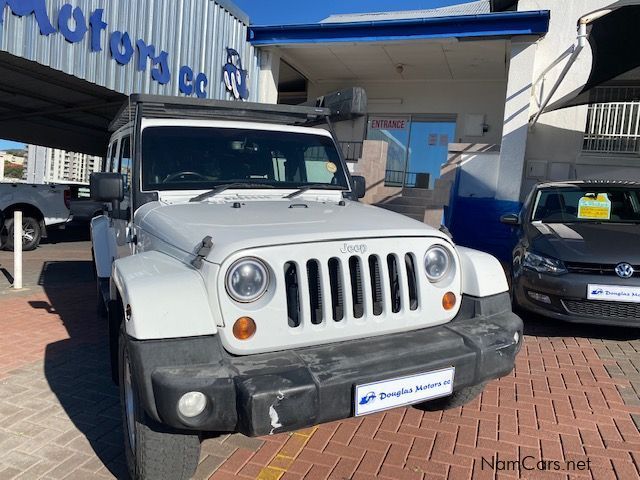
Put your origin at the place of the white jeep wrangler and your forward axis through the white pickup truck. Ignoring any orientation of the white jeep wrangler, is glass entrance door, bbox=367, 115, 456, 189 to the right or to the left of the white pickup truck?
right

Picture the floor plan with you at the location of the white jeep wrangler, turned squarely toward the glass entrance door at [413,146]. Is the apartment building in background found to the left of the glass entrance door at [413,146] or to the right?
left

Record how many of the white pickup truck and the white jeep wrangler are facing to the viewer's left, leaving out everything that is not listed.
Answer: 1

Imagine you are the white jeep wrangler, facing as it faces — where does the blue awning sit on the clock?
The blue awning is roughly at 8 o'clock from the white jeep wrangler.

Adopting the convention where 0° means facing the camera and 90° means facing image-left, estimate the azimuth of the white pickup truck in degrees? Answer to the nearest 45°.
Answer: approximately 90°

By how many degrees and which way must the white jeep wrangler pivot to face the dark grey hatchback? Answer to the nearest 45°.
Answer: approximately 90° to its left

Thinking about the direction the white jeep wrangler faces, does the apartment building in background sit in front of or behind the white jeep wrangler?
behind

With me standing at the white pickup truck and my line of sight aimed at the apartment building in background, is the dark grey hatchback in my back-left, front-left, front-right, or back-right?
back-right

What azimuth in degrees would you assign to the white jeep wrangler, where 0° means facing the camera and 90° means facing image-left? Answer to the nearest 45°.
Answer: approximately 315°

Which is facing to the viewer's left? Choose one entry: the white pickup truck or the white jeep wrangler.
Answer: the white pickup truck

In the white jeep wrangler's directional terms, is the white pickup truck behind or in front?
behind

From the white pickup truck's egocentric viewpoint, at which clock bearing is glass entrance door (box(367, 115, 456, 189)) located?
The glass entrance door is roughly at 6 o'clock from the white pickup truck.

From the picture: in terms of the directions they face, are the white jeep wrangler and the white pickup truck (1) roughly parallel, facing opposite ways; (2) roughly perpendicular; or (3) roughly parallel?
roughly perpendicular
